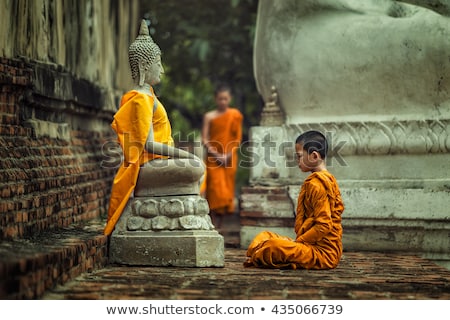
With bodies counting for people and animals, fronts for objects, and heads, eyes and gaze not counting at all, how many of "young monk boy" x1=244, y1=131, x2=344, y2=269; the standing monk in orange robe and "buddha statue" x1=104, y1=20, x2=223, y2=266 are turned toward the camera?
1

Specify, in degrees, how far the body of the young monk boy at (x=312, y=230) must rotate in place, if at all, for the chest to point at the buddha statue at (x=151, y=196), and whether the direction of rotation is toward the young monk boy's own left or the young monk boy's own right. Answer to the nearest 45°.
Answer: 0° — they already face it

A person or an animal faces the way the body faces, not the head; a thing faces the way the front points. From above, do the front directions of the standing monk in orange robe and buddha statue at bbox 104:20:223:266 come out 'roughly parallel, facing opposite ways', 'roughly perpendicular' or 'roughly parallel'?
roughly perpendicular

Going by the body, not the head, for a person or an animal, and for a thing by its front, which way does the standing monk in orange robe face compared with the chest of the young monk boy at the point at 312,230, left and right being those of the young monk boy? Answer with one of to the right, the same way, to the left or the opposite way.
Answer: to the left

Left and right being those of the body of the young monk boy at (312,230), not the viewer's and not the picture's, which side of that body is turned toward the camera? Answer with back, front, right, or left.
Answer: left

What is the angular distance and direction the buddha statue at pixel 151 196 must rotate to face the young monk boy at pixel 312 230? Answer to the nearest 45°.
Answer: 0° — it already faces them

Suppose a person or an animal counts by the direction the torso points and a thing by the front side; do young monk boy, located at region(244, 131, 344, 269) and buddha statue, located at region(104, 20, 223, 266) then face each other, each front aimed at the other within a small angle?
yes

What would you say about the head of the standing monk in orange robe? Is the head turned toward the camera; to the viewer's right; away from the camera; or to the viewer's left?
toward the camera

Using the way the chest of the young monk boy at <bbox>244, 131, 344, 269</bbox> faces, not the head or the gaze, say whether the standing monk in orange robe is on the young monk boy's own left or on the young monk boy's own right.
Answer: on the young monk boy's own right

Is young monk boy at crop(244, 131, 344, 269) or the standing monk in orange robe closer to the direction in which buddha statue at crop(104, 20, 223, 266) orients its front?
the young monk boy

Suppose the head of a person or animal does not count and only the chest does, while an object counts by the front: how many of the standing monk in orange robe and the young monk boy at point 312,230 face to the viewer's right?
0

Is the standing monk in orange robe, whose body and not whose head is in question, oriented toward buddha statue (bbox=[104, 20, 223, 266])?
yes

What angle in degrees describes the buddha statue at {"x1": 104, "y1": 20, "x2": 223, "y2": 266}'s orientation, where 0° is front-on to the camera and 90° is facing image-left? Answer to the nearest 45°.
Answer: approximately 270°

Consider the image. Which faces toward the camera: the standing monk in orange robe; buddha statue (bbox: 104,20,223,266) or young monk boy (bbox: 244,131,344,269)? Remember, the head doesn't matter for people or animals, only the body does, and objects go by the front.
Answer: the standing monk in orange robe

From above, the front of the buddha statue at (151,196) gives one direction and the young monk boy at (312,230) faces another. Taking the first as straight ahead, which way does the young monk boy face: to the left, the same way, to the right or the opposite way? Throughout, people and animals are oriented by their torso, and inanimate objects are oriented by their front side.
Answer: the opposite way

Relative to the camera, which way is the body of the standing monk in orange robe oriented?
toward the camera

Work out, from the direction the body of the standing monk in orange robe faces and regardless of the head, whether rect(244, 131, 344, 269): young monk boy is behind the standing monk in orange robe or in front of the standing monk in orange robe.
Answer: in front
